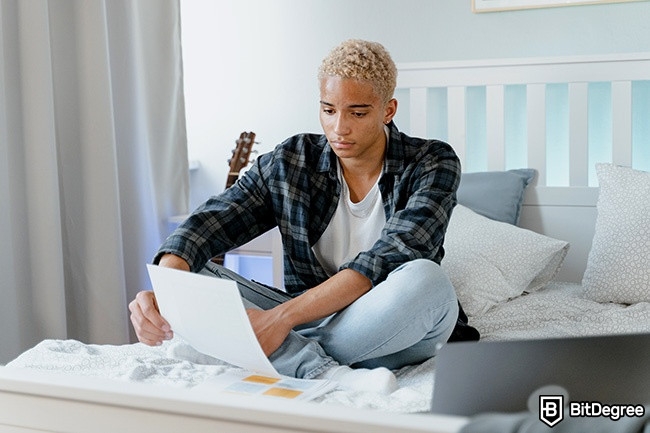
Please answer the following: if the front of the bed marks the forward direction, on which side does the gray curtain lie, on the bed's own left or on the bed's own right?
on the bed's own right

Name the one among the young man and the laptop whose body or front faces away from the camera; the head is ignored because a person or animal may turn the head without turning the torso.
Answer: the laptop

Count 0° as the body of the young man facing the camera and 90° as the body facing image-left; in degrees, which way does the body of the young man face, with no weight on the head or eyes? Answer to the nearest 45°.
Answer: approximately 45°

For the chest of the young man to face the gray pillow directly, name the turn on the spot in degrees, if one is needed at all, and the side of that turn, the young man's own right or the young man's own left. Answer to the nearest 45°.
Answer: approximately 180°

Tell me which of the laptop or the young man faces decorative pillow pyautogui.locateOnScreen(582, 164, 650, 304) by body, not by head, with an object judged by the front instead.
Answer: the laptop

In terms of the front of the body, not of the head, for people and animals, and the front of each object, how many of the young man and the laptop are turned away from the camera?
1

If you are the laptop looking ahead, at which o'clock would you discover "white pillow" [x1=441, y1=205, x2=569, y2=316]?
The white pillow is roughly at 12 o'clock from the laptop.

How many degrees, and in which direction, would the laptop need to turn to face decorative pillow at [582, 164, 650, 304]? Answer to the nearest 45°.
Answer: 0° — it already faces it

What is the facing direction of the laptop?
away from the camera
